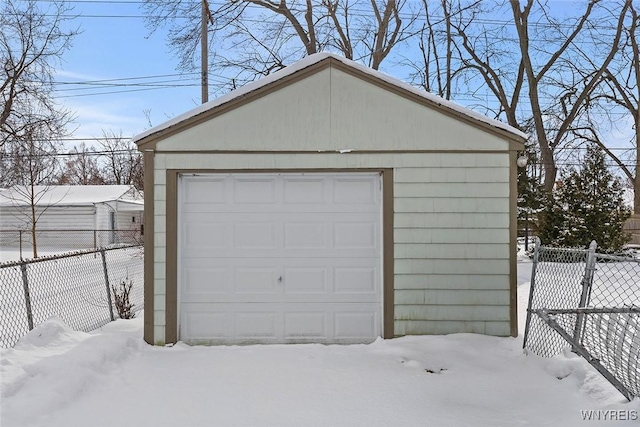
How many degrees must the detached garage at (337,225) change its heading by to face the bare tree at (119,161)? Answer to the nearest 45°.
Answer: approximately 135° to its right

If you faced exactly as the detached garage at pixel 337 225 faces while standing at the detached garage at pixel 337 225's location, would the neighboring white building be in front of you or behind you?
behind

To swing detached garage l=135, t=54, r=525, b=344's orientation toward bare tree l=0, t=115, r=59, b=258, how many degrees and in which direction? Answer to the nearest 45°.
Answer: approximately 135° to its right

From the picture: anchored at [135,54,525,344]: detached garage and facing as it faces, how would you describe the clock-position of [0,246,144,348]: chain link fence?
The chain link fence is roughly at 2 o'clock from the detached garage.

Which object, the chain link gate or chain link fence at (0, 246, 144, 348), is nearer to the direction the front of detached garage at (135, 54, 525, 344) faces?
the chain link gate

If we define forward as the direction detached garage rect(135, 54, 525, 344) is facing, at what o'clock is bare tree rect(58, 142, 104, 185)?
The bare tree is roughly at 5 o'clock from the detached garage.

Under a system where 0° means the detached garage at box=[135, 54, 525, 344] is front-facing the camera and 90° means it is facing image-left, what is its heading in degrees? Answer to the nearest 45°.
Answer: approximately 0°

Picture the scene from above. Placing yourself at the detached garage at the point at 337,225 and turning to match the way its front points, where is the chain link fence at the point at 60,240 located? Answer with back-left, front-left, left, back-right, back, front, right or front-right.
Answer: back-right
